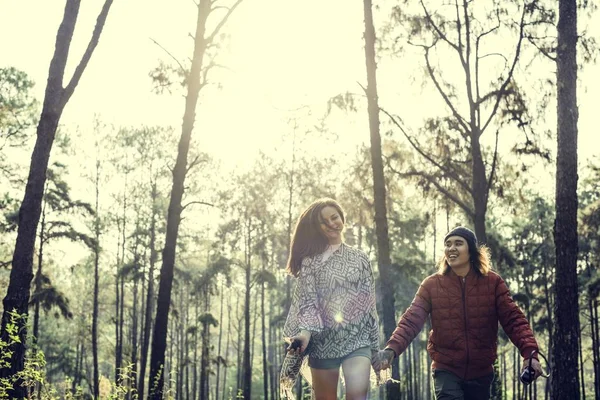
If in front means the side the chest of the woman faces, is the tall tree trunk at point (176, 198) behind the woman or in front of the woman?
behind

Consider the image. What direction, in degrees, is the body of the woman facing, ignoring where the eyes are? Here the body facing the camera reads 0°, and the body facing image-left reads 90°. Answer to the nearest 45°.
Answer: approximately 0°

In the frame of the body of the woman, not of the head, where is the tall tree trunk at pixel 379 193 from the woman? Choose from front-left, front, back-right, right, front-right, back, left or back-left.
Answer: back
